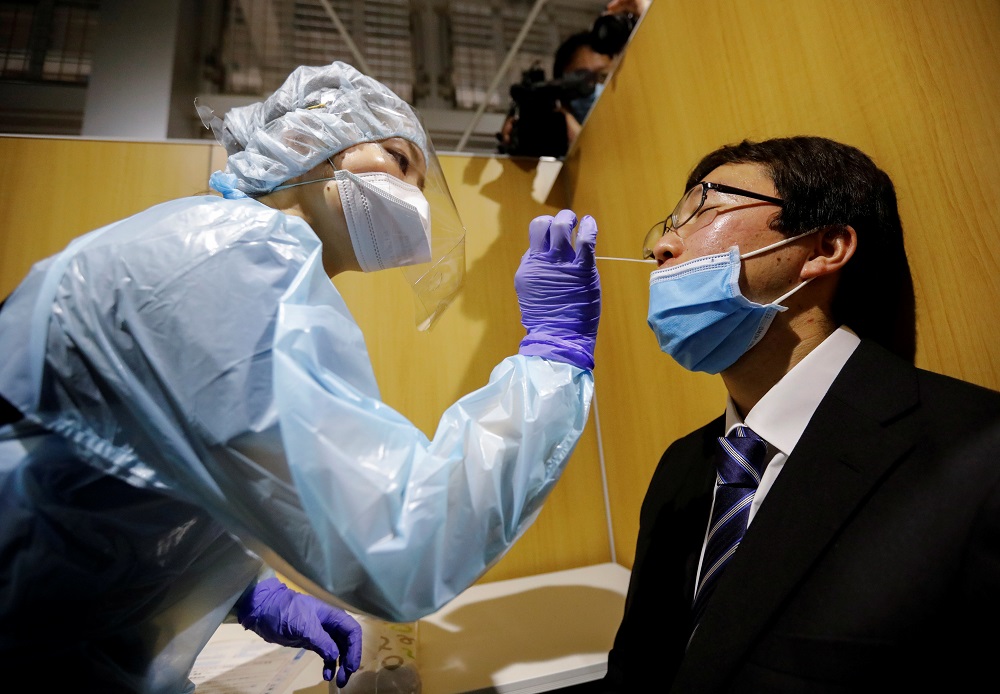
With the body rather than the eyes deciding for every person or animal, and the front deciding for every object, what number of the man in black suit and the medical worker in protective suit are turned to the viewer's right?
1

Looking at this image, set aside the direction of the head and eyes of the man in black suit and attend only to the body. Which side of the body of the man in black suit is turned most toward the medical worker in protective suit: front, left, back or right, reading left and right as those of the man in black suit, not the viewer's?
front

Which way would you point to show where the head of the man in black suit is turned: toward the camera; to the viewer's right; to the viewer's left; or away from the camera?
to the viewer's left

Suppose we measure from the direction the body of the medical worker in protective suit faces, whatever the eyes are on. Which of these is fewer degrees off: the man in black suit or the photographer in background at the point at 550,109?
the man in black suit

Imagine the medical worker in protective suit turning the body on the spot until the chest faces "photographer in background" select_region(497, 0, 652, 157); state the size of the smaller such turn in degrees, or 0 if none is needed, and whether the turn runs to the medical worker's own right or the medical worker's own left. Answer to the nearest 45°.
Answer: approximately 45° to the medical worker's own left

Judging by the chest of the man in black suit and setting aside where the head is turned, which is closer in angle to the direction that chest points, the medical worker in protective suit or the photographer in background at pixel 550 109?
the medical worker in protective suit

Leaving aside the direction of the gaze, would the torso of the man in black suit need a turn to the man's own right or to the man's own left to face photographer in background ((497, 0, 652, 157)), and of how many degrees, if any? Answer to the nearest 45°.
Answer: approximately 90° to the man's own right

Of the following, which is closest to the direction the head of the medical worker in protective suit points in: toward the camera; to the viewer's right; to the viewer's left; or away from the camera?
to the viewer's right

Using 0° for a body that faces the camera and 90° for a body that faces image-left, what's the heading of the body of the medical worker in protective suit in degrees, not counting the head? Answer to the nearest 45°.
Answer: approximately 270°

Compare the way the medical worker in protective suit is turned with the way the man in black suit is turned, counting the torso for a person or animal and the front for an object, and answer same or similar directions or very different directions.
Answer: very different directions

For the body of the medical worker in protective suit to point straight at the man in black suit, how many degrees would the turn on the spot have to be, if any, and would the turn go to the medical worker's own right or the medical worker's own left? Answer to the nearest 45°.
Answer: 0° — they already face them
